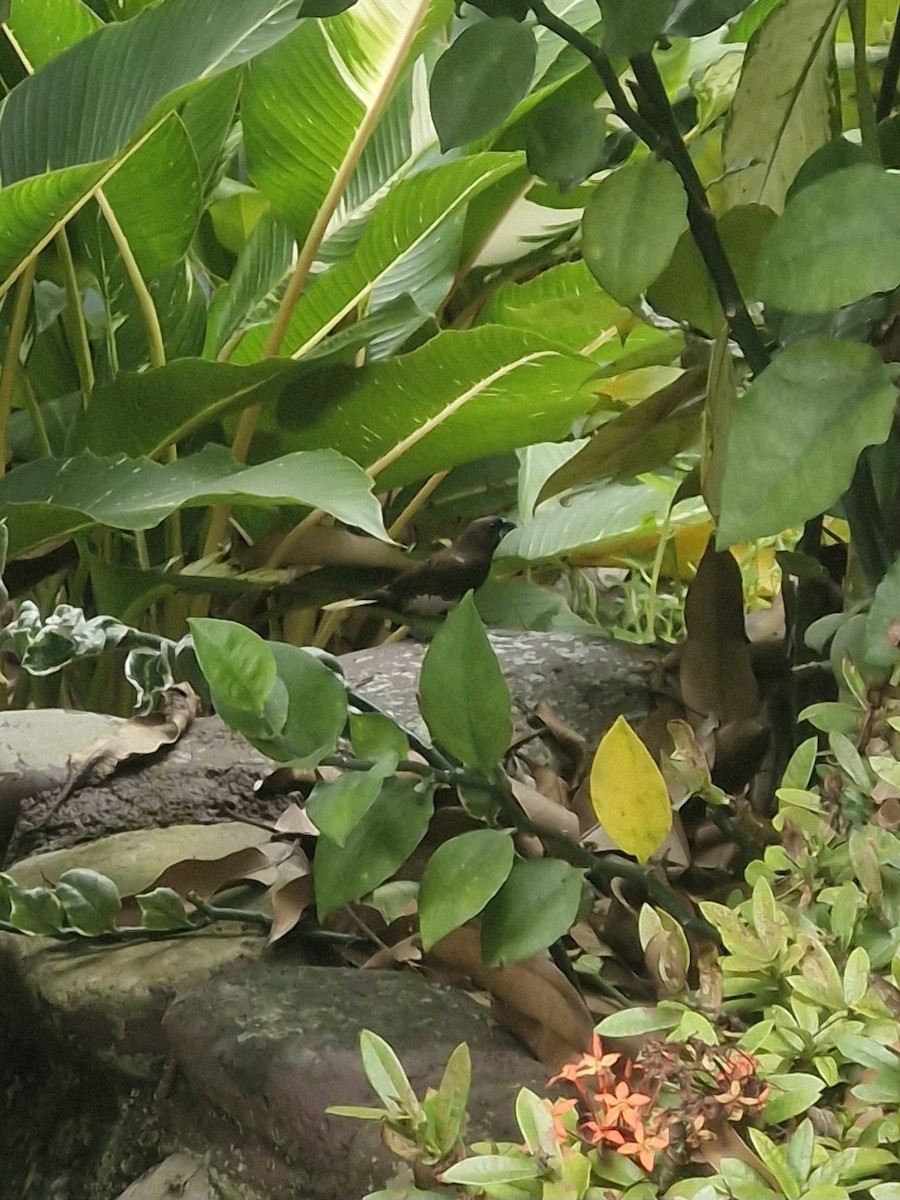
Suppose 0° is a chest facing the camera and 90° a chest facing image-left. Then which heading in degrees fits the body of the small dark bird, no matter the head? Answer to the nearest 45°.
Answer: approximately 270°
